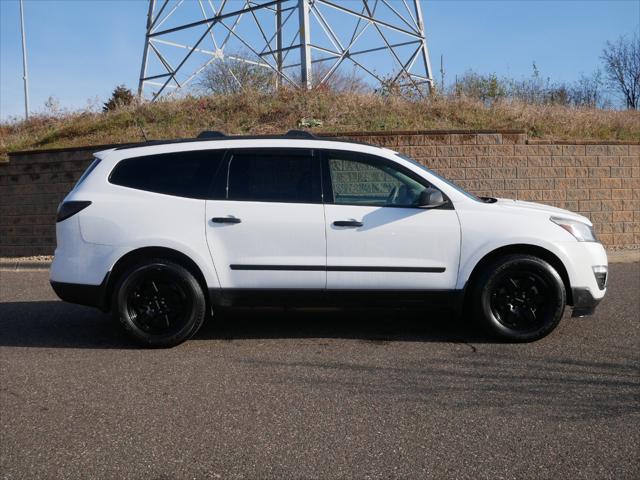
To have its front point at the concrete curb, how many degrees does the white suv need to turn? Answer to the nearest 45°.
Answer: approximately 135° to its left

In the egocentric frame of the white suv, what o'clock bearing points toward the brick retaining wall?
The brick retaining wall is roughly at 10 o'clock from the white suv.

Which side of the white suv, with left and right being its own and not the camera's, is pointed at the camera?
right
